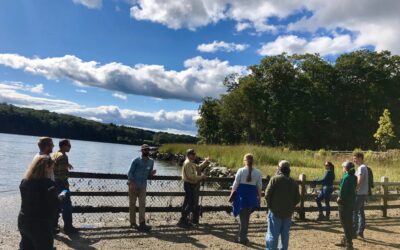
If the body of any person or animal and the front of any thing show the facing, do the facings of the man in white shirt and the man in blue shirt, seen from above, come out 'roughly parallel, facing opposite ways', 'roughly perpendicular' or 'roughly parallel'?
roughly parallel, facing opposite ways

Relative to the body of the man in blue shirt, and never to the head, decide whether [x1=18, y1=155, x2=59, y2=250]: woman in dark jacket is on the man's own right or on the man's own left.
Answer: on the man's own right

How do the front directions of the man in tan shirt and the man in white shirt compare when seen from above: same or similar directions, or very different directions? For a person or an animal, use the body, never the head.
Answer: very different directions

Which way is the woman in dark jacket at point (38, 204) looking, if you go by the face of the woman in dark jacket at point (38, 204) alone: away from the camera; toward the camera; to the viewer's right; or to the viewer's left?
away from the camera

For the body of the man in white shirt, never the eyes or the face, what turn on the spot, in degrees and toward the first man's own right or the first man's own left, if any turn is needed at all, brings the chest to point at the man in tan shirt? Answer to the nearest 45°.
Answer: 0° — they already face them

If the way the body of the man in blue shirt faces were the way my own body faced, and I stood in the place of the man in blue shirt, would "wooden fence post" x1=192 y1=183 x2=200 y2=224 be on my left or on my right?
on my left

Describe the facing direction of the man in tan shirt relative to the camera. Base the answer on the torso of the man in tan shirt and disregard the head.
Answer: to the viewer's right

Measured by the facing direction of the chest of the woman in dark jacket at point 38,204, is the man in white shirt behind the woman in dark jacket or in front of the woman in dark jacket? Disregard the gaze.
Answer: in front

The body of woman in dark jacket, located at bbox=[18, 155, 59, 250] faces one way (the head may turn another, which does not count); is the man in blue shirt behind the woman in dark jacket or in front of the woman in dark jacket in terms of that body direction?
in front

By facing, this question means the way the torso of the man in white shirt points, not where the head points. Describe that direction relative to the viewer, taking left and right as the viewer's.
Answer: facing to the left of the viewer

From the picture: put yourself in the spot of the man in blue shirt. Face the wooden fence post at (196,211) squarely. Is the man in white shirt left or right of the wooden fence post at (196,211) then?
right

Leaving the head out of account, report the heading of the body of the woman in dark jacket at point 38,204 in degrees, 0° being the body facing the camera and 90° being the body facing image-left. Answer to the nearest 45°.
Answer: approximately 225°
